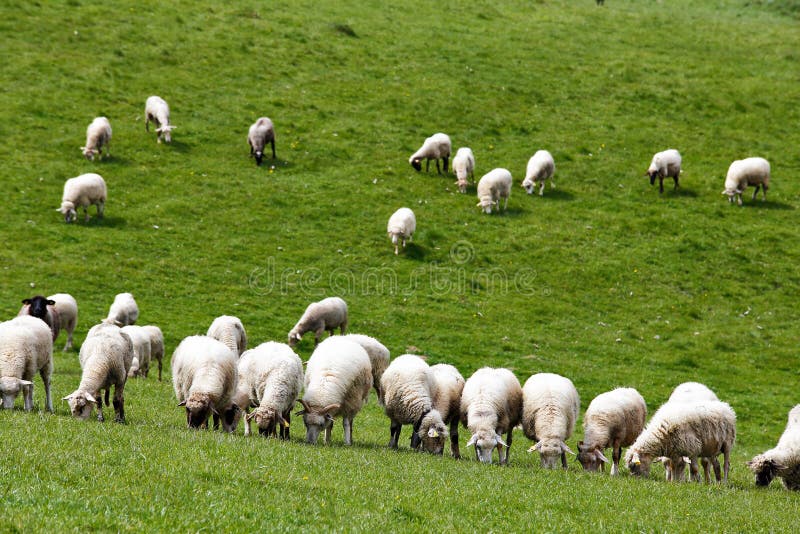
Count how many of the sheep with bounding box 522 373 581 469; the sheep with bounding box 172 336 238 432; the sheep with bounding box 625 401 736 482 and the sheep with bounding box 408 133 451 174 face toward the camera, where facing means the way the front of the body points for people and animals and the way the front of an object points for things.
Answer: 2

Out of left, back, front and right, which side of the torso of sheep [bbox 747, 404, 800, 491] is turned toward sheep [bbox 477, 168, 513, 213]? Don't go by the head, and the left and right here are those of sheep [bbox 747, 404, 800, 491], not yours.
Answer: right

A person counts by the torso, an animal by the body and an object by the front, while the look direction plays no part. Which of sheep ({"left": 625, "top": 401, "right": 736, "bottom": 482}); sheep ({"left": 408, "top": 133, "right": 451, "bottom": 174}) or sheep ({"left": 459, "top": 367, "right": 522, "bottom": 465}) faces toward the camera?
sheep ({"left": 459, "top": 367, "right": 522, "bottom": 465})

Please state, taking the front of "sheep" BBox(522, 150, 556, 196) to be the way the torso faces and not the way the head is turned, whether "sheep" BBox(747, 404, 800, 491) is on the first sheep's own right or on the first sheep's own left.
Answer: on the first sheep's own left

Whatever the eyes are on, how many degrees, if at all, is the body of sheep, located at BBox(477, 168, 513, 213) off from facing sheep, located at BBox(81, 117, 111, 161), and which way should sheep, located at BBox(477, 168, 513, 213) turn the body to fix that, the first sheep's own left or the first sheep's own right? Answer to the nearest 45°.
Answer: approximately 45° to the first sheep's own right

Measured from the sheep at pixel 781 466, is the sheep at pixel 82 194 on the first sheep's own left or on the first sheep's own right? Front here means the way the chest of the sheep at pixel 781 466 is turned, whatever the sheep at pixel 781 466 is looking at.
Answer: on the first sheep's own right

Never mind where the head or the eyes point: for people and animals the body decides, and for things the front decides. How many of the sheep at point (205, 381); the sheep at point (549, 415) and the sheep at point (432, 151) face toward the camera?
2

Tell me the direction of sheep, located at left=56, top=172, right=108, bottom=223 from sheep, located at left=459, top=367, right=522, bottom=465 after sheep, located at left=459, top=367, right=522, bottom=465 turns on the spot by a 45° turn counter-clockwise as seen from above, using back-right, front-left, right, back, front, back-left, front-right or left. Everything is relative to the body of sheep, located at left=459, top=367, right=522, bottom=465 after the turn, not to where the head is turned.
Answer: back

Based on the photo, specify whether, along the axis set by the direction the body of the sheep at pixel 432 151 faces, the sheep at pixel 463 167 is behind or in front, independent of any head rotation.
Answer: behind

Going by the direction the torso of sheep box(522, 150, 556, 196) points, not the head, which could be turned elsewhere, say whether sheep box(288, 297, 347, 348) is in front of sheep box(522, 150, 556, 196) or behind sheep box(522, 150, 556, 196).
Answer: in front

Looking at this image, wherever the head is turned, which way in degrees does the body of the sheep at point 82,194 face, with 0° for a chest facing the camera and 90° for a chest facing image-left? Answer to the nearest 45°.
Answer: approximately 45°

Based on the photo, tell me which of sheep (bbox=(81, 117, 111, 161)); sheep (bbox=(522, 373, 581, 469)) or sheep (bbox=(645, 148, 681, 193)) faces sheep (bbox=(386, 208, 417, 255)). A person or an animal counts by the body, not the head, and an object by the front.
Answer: sheep (bbox=(645, 148, 681, 193))
